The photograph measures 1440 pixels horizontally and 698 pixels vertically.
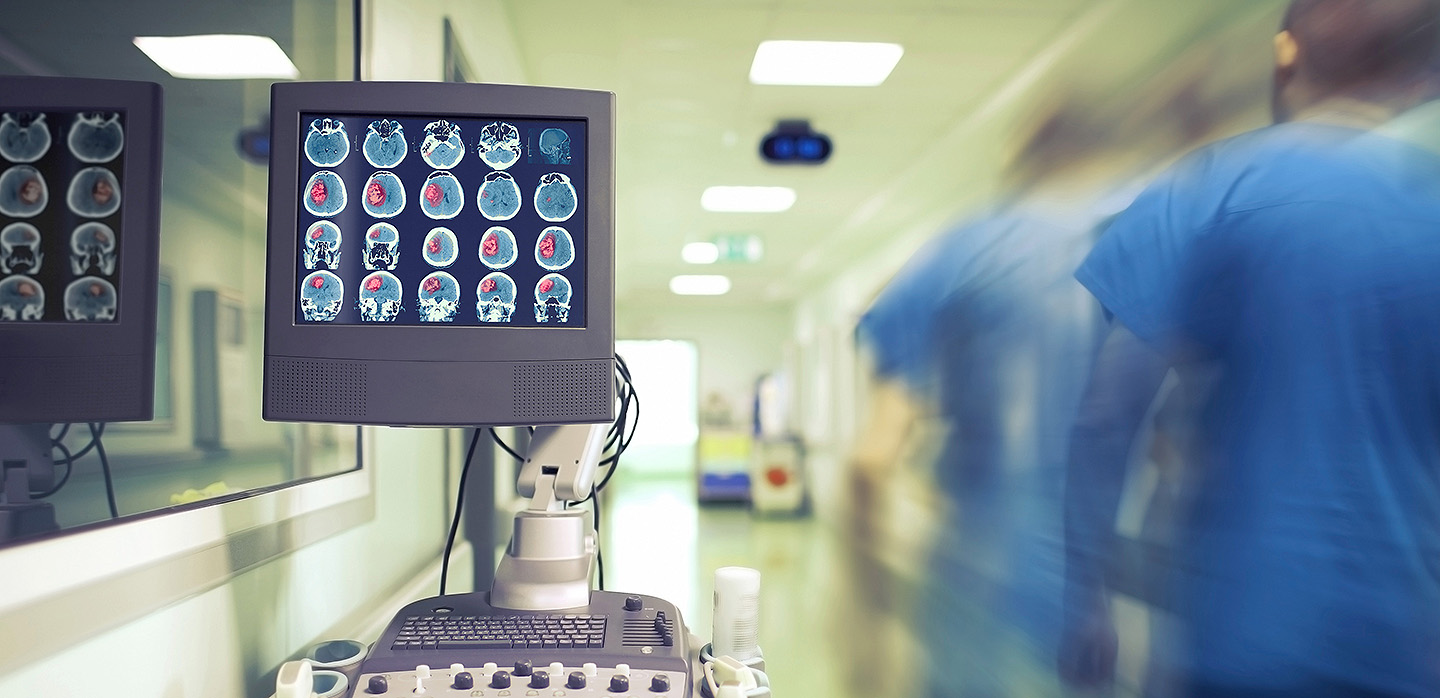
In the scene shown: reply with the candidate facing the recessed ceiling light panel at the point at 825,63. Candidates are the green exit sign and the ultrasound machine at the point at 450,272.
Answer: the green exit sign

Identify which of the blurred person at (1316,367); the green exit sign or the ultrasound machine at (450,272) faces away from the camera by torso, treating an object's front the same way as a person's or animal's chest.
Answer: the blurred person

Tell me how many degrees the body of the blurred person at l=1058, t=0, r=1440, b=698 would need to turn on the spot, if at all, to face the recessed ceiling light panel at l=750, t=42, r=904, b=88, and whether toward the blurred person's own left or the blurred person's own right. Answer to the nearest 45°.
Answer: approximately 45° to the blurred person's own left

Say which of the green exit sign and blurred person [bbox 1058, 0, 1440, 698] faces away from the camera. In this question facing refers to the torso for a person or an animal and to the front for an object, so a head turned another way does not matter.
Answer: the blurred person

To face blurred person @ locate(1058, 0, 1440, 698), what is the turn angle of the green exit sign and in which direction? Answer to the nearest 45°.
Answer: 0° — it already faces them

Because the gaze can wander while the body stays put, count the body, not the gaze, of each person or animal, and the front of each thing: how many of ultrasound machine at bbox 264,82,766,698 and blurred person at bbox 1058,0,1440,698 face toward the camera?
1

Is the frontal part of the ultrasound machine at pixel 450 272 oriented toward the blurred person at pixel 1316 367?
no

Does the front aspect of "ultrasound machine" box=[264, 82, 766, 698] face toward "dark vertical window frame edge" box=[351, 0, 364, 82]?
no

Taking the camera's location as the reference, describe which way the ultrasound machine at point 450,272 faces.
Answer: facing the viewer

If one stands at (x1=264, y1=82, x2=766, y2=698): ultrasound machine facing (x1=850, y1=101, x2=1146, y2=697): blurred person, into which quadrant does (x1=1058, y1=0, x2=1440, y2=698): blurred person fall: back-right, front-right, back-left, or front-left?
front-right

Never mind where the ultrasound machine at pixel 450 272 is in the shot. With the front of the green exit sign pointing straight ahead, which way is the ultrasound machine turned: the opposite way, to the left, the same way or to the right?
the same way

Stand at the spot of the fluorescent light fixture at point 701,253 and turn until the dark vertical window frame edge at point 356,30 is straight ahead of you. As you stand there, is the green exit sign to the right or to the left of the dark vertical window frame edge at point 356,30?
left

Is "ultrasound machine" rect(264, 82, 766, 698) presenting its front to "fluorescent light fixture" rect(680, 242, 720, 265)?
no

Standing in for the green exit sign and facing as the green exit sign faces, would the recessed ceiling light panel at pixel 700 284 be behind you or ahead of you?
behind

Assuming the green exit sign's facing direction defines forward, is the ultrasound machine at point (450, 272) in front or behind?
in front

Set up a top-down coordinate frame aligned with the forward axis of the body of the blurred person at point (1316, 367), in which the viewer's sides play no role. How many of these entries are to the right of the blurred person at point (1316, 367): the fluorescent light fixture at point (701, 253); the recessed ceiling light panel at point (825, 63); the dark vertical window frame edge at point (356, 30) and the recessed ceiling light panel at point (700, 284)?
0

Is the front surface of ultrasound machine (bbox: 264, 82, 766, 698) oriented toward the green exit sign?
no

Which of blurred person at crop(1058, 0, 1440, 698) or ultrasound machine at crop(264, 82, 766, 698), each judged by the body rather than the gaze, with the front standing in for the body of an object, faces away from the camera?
the blurred person

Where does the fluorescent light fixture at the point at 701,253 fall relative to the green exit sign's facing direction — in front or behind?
behind

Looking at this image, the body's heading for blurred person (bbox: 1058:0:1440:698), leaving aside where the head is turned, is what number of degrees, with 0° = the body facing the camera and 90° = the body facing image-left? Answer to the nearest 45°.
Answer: approximately 180°
